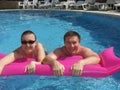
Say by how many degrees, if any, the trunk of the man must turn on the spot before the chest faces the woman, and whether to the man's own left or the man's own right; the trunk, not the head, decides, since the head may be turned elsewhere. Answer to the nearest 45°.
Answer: approximately 90° to the man's own right

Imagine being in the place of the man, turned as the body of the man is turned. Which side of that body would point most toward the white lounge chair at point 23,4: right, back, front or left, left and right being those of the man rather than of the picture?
back

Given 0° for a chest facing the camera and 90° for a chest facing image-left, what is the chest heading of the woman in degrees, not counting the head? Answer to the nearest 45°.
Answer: approximately 0°

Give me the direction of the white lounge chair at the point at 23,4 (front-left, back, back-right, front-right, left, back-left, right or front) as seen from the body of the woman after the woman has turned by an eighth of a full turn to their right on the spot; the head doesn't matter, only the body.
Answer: back-right

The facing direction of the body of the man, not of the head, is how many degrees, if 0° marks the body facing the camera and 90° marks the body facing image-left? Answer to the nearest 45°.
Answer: approximately 0°

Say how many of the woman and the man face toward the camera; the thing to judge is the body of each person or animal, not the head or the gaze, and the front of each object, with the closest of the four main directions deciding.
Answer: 2
